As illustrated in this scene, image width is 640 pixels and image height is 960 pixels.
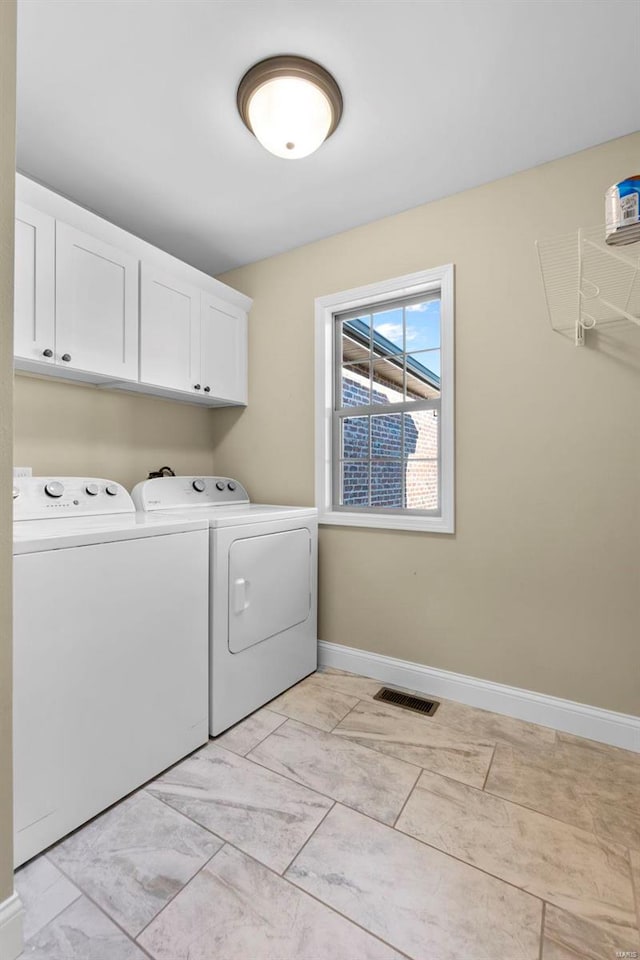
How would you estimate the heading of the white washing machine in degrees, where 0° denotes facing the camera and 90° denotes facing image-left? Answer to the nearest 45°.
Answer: approximately 315°

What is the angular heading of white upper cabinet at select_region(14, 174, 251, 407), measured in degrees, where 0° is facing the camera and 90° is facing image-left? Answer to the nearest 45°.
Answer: approximately 315°

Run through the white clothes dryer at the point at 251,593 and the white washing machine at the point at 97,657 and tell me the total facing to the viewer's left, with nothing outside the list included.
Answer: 0

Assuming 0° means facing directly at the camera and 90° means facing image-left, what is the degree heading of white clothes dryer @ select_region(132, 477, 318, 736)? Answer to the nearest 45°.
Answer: approximately 315°

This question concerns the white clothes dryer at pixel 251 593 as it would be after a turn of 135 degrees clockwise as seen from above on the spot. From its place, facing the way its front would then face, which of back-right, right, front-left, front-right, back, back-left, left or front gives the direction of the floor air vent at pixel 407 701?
back

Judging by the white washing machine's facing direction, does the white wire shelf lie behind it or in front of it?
in front

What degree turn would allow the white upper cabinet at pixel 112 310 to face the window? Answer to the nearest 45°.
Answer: approximately 45° to its left

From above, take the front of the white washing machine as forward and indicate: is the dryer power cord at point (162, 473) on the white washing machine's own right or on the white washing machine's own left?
on the white washing machine's own left

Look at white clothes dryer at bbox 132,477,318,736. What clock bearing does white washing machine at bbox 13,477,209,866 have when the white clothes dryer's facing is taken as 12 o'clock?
The white washing machine is roughly at 3 o'clock from the white clothes dryer.
